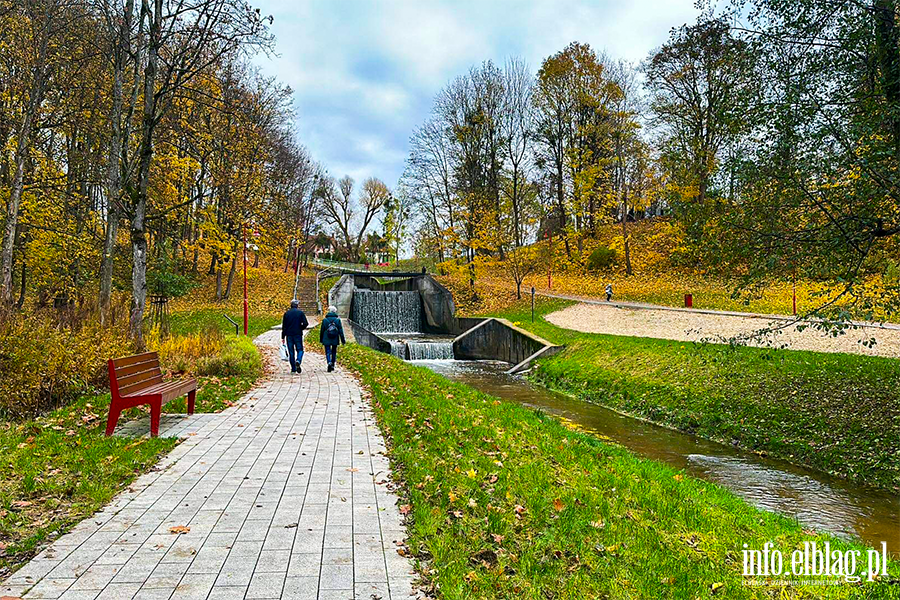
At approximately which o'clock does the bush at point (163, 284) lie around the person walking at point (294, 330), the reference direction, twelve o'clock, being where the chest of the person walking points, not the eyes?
The bush is roughly at 11 o'clock from the person walking.

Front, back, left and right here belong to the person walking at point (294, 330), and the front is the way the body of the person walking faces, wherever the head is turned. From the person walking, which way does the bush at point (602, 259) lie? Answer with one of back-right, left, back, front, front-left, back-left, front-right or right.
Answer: front-right

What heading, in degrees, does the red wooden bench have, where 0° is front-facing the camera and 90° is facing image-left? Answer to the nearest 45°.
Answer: approximately 315°

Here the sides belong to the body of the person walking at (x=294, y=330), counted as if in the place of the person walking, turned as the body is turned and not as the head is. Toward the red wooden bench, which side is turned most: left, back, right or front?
back

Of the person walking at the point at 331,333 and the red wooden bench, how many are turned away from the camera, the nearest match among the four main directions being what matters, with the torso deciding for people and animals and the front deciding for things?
1

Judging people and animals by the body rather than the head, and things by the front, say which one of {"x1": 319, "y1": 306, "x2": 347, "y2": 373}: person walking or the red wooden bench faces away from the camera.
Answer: the person walking

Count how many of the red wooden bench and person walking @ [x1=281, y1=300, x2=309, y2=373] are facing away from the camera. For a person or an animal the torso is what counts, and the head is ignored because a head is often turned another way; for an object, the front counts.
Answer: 1

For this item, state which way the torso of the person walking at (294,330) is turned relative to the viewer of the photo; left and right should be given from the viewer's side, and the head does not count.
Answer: facing away from the viewer

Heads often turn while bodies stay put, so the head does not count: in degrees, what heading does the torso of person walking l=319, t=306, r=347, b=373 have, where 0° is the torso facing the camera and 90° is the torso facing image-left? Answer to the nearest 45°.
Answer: approximately 180°

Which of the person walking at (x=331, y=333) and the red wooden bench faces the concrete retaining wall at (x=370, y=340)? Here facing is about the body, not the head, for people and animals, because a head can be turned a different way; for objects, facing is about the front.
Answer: the person walking

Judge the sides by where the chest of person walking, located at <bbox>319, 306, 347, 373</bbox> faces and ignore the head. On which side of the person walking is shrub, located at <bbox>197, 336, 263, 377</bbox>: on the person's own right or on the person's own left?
on the person's own left
